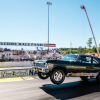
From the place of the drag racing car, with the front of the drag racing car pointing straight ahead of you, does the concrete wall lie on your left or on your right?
on your right

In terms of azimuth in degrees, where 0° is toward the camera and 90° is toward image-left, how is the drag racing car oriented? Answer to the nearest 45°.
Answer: approximately 45°
